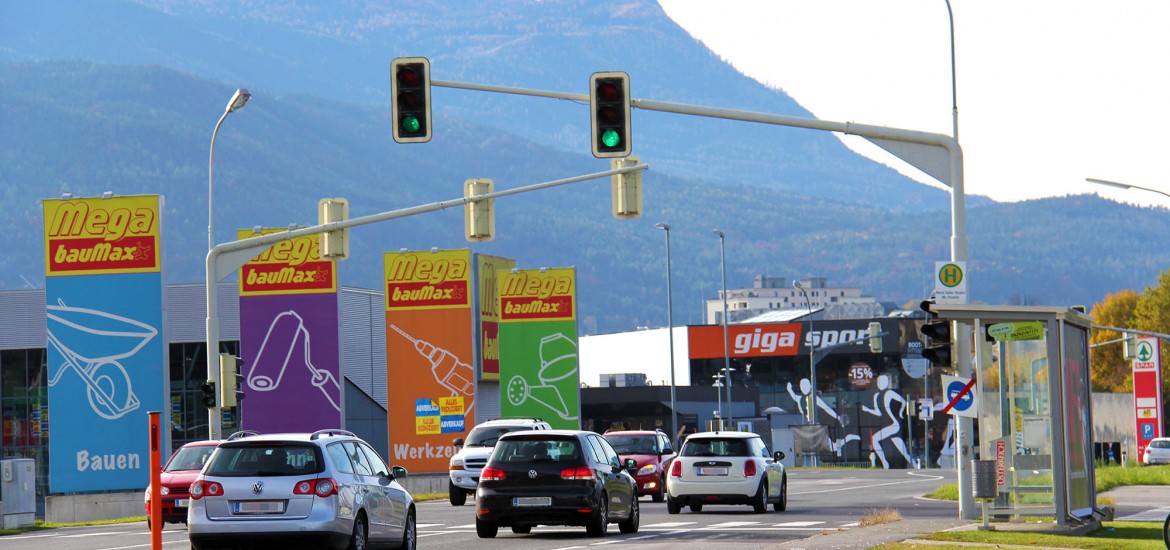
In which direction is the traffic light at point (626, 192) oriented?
away from the camera

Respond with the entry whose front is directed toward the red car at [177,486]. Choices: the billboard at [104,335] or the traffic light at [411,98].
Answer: the billboard

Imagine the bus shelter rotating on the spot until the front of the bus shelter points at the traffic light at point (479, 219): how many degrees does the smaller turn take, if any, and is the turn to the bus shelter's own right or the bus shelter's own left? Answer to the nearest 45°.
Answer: approximately 45° to the bus shelter's own right

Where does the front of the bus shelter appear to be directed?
to the viewer's left

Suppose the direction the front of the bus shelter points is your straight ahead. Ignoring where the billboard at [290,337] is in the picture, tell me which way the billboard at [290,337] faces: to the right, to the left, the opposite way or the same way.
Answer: to the left

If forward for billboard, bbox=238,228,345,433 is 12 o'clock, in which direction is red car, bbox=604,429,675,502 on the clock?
The red car is roughly at 9 o'clock from the billboard.

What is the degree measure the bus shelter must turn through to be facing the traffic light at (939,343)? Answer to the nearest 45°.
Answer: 0° — it already faces it

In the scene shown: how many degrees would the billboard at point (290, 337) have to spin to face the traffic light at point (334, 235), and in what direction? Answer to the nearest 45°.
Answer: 0° — it already faces it

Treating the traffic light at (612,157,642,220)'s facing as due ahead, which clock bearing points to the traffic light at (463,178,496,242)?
the traffic light at (463,178,496,242) is roughly at 10 o'clock from the traffic light at (612,157,642,220).
